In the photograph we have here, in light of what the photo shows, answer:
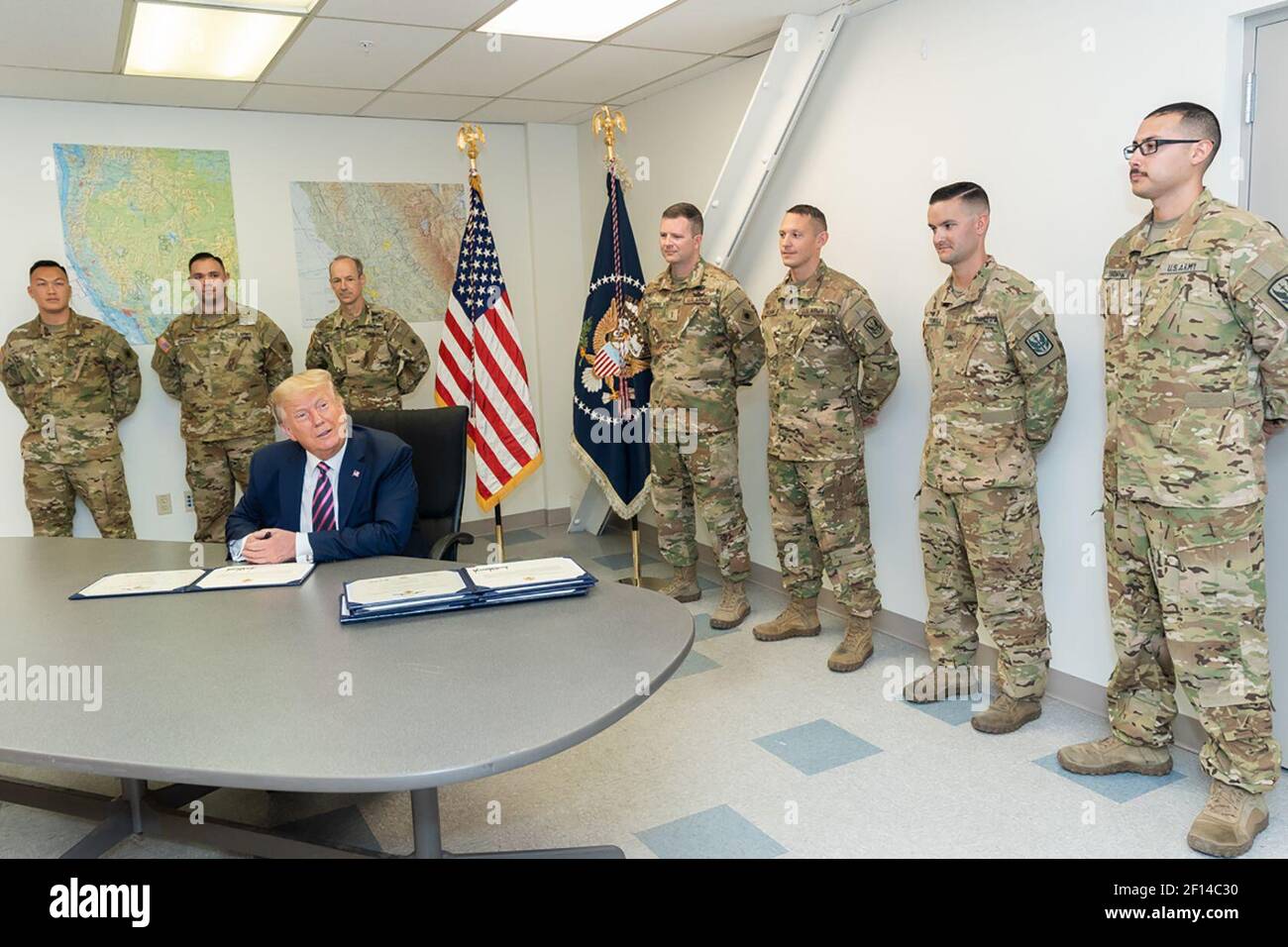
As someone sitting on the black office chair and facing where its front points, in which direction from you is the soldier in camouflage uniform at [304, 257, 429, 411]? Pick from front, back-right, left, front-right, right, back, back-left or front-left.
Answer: back-right

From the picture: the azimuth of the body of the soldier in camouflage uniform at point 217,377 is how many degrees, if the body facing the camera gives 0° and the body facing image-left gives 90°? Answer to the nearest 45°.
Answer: approximately 0°

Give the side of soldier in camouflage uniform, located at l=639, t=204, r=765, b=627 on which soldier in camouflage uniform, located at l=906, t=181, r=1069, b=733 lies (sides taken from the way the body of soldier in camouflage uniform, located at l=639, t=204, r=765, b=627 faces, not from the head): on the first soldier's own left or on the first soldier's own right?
on the first soldier's own left

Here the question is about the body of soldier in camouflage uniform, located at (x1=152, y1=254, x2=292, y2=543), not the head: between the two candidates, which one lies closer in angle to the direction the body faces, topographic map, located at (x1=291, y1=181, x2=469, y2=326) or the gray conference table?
the gray conference table

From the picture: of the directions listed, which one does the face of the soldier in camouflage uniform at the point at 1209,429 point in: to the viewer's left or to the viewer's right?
to the viewer's left

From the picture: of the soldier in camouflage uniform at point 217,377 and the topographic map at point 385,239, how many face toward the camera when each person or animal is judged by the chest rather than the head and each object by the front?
2

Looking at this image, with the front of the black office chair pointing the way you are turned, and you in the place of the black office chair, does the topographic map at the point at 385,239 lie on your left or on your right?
on your right
